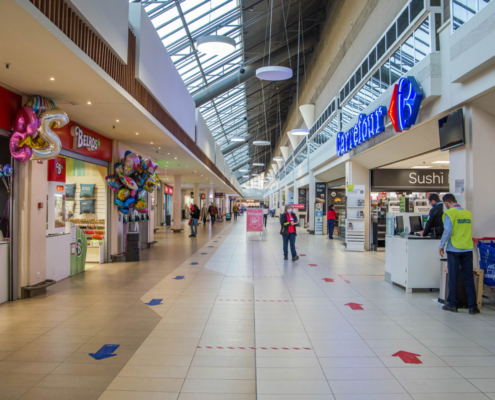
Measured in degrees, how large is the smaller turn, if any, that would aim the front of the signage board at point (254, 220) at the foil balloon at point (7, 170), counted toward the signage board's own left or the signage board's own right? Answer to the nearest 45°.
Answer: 0° — it already faces it

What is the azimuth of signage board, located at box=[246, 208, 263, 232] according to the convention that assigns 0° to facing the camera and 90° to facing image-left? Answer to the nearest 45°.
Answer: approximately 0°

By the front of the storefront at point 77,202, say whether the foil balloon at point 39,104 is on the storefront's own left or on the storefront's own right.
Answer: on the storefront's own right

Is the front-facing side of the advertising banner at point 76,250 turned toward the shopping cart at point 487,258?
yes

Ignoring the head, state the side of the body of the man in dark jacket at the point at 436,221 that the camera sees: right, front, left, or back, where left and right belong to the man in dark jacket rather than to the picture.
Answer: left

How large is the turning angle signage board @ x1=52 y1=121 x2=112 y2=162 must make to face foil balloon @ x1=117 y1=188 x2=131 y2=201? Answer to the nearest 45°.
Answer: approximately 90° to its left
